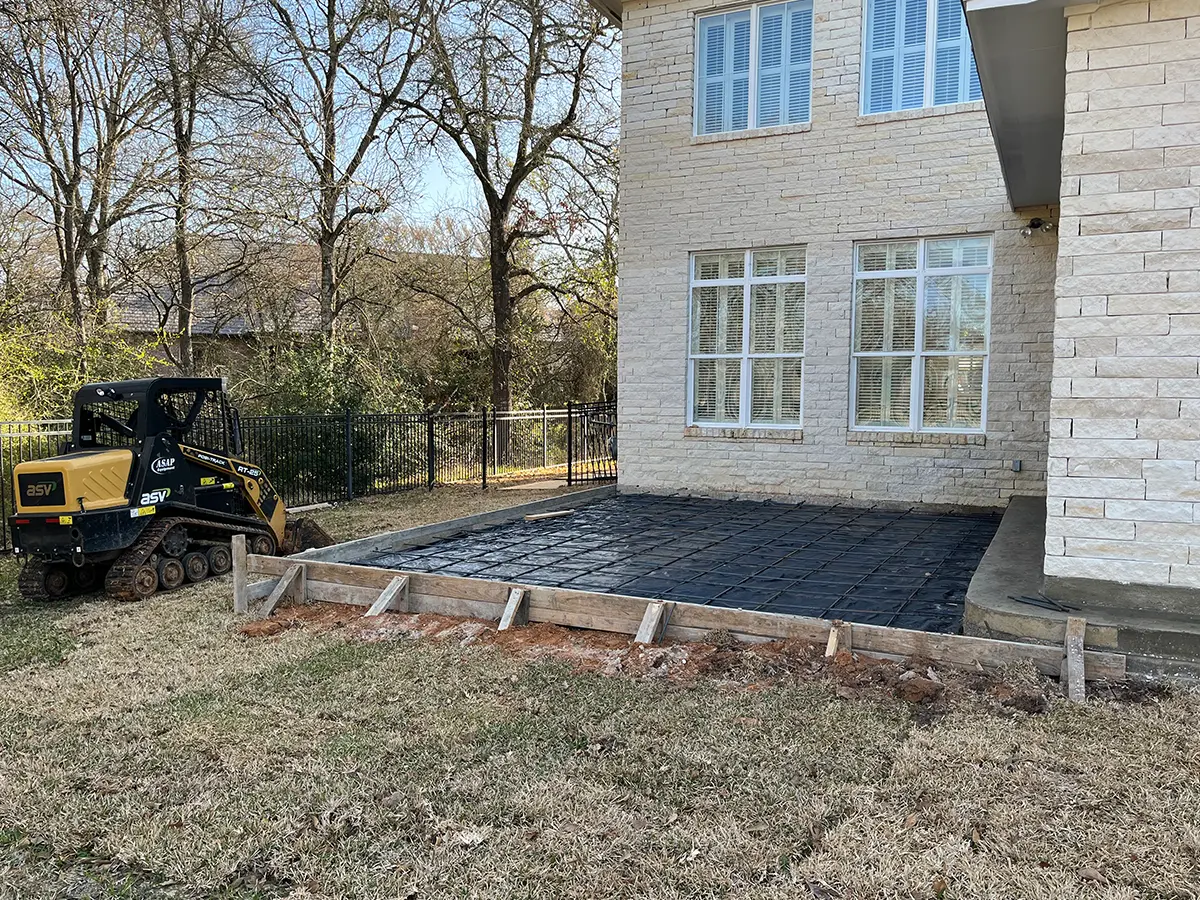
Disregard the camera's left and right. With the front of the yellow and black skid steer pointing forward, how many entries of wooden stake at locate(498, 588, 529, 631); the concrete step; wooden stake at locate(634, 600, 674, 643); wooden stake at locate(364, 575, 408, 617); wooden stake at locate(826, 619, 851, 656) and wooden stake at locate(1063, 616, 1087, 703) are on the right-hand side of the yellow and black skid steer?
6

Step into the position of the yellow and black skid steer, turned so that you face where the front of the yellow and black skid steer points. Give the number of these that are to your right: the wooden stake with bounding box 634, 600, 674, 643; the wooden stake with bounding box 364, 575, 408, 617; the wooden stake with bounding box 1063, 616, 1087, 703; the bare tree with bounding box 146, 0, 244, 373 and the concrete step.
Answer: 4

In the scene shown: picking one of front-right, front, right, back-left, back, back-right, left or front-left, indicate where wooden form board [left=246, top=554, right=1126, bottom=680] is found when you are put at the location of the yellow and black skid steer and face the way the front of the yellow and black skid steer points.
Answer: right

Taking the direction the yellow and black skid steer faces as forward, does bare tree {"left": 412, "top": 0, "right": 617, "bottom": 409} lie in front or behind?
in front

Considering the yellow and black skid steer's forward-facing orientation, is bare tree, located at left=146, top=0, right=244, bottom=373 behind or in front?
in front

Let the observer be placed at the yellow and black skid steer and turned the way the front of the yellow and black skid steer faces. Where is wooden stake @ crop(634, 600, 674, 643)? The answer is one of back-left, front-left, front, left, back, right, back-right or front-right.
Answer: right

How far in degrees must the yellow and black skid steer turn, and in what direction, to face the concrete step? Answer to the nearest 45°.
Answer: approximately 90° to its right

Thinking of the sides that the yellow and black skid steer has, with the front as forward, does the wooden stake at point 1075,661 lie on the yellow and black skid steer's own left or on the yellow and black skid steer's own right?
on the yellow and black skid steer's own right

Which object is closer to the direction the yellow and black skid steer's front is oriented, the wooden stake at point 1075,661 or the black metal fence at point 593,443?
the black metal fence

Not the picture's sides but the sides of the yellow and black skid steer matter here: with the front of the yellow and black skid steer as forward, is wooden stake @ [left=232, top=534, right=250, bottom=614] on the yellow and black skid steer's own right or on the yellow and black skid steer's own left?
on the yellow and black skid steer's own right

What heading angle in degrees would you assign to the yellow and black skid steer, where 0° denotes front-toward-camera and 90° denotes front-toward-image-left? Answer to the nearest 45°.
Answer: approximately 225°

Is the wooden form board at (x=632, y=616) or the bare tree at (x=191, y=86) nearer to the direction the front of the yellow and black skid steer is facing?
the bare tree

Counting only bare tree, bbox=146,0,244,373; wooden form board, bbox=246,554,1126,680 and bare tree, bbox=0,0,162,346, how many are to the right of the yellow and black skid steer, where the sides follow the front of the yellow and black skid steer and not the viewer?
1

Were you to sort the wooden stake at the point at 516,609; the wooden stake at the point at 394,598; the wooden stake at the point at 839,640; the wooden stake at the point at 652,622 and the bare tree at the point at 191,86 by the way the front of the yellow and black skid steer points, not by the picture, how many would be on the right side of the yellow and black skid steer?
4

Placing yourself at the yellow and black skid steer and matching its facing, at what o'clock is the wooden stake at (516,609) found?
The wooden stake is roughly at 3 o'clock from the yellow and black skid steer.
